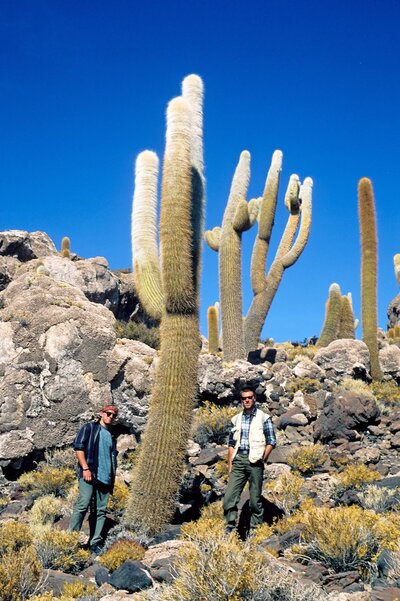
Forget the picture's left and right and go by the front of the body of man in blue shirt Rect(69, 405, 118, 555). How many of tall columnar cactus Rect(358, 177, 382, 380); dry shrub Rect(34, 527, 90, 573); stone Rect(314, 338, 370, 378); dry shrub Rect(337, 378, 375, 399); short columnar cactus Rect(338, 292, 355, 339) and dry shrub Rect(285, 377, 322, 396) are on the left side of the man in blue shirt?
5

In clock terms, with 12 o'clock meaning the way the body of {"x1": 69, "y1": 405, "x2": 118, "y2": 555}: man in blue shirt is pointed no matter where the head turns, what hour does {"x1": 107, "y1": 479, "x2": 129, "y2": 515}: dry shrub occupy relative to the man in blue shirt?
The dry shrub is roughly at 8 o'clock from the man in blue shirt.

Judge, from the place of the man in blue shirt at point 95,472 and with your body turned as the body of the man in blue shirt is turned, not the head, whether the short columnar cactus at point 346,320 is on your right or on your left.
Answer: on your left

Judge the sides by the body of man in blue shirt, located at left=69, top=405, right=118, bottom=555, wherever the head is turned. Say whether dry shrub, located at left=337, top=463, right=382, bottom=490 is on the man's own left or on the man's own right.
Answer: on the man's own left

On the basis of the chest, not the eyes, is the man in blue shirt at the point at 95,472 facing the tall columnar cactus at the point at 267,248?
no

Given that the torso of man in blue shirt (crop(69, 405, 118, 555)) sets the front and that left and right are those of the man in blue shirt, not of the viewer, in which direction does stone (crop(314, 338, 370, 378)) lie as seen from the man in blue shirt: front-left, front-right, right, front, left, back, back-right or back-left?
left

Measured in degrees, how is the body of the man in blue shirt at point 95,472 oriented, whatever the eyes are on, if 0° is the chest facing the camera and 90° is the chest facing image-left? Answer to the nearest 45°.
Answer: approximately 315°

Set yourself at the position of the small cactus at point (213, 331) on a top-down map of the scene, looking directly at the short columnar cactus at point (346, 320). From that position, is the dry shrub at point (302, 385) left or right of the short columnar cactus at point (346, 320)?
right

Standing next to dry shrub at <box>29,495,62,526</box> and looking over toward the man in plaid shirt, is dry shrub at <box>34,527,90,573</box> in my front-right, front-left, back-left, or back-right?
front-right

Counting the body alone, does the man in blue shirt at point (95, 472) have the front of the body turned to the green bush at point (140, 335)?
no

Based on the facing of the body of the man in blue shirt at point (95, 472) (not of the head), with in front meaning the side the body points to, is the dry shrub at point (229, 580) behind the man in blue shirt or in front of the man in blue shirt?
in front

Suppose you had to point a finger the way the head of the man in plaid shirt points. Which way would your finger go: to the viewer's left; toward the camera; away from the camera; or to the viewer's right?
toward the camera

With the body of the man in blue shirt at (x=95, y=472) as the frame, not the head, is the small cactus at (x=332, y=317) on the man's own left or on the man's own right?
on the man's own left

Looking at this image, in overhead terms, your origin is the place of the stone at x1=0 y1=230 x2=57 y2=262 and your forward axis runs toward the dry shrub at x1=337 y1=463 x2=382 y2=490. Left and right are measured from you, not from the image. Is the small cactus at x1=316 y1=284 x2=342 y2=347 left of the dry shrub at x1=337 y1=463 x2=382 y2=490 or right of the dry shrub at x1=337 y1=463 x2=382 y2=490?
left
